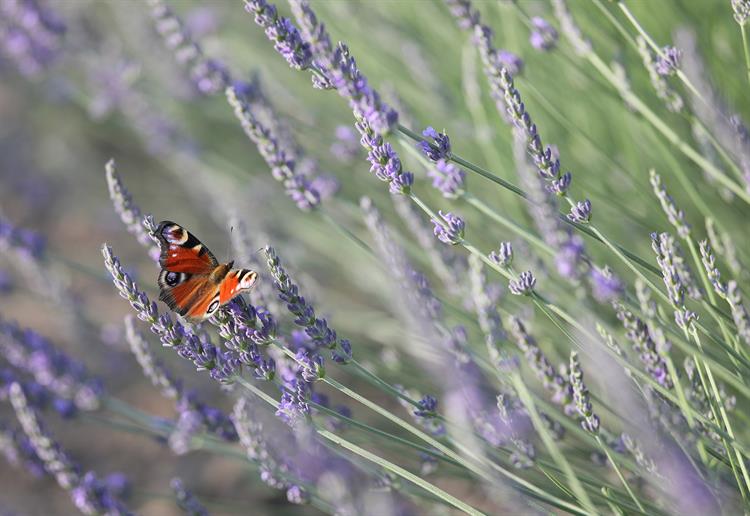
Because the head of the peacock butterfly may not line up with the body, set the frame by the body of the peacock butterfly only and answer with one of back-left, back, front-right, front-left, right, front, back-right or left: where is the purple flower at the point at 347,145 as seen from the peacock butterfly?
front-left

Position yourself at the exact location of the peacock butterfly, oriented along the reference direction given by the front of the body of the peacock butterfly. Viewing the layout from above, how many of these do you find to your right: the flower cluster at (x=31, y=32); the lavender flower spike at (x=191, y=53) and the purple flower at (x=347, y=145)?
0

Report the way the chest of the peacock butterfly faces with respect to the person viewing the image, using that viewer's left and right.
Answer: facing away from the viewer and to the right of the viewer
